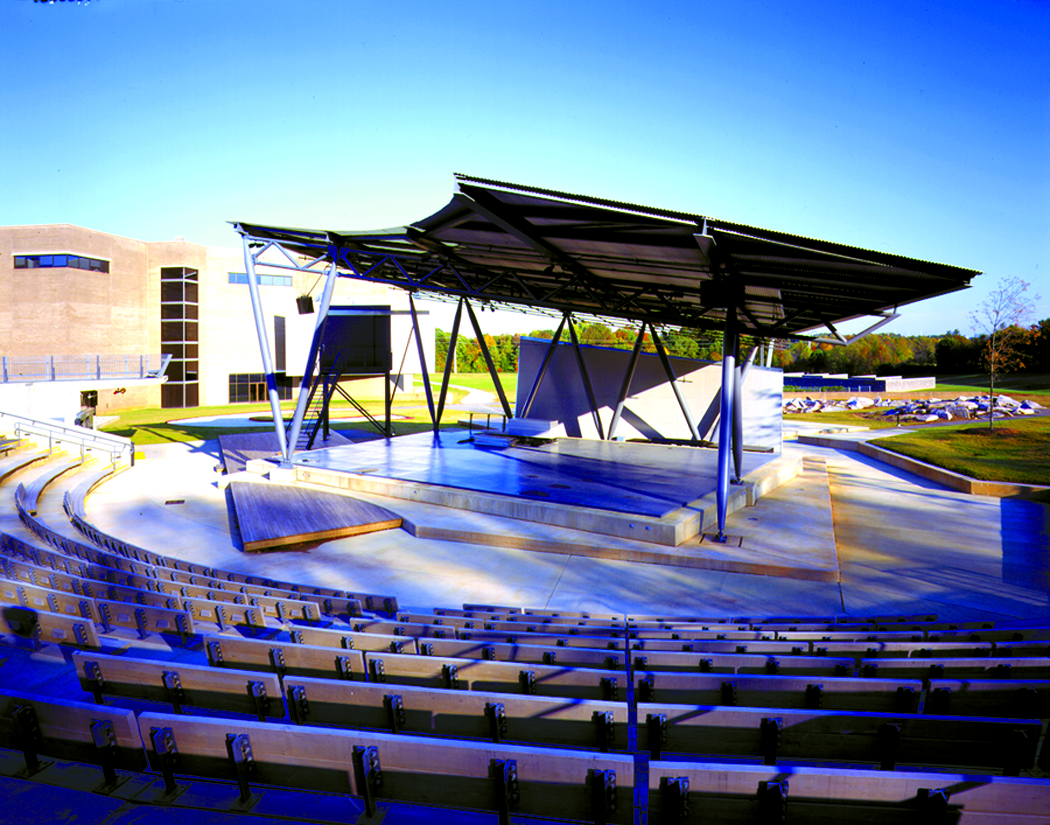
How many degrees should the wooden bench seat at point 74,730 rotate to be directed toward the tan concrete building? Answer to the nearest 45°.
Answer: approximately 45° to its left

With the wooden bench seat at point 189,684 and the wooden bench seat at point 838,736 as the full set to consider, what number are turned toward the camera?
0

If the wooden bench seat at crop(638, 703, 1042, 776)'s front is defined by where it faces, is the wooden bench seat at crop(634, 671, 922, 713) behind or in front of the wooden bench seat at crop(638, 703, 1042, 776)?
in front

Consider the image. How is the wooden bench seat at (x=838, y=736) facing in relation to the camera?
away from the camera

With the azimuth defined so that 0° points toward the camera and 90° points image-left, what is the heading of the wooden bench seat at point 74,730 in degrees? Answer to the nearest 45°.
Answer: approximately 225°

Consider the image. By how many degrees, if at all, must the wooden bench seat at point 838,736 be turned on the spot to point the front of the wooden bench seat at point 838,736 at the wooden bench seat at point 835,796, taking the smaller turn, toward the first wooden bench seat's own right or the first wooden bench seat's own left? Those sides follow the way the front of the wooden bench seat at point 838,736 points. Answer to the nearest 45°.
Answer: approximately 180°

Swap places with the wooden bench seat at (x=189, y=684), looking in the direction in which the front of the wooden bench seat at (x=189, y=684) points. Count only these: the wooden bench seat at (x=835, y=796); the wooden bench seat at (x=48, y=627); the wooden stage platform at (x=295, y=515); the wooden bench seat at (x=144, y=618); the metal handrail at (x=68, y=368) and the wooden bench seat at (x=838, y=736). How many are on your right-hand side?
2

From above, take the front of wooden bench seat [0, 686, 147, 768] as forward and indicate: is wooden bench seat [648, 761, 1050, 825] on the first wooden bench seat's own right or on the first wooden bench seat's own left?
on the first wooden bench seat's own right

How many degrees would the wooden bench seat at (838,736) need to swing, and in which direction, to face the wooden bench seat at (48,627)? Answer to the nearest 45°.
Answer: approximately 90° to its left

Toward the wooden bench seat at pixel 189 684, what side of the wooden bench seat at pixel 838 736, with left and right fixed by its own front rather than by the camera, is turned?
left

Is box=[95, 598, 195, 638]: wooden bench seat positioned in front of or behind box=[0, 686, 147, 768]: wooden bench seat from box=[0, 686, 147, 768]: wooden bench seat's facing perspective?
in front

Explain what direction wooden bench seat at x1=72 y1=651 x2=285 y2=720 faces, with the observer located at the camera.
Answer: facing away from the viewer and to the right of the viewer
